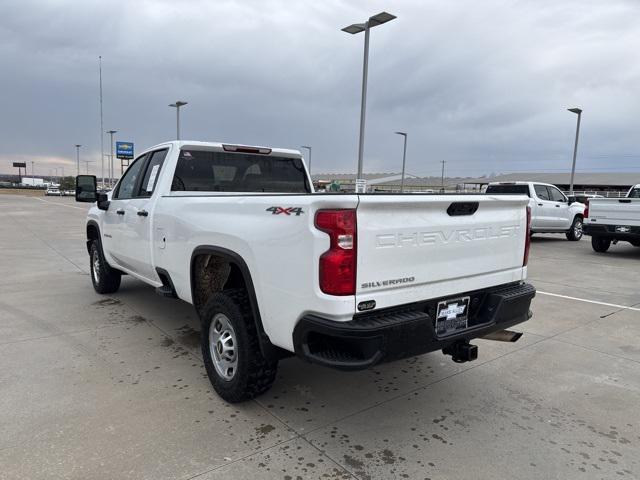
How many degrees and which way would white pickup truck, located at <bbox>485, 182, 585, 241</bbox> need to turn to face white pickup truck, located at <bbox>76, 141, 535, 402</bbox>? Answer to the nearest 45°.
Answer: approximately 135° to its right

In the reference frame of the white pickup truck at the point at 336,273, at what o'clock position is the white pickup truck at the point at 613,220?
the white pickup truck at the point at 613,220 is roughly at 3 o'clock from the white pickup truck at the point at 336,273.

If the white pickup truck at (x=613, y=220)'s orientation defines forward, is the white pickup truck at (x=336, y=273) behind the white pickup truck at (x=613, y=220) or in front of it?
behind

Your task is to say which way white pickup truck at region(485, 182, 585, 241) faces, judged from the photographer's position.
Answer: facing away from the viewer and to the right of the viewer

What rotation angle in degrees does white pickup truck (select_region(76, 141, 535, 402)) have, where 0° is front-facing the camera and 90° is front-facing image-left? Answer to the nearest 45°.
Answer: approximately 135°

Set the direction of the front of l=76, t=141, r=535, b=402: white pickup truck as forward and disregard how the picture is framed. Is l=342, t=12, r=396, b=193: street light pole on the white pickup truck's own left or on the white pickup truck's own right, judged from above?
on the white pickup truck's own right

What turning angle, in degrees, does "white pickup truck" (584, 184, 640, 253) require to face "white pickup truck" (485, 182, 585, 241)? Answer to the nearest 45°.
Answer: approximately 90° to its left

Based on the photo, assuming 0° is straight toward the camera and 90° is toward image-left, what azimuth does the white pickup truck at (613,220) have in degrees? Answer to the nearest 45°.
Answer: approximately 225°
